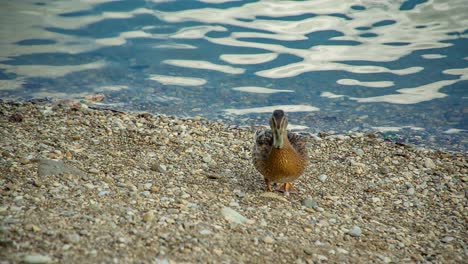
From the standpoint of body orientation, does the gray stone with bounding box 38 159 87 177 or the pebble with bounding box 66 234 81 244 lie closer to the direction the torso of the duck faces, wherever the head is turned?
the pebble

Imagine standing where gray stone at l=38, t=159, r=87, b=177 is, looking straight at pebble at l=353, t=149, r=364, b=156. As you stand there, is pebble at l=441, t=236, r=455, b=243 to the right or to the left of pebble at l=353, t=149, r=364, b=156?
right

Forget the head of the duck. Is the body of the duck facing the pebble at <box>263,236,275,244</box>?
yes

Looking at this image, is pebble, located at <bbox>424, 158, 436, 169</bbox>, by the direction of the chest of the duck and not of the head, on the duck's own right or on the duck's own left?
on the duck's own left

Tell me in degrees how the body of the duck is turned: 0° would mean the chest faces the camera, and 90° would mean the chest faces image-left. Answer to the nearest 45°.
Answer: approximately 0°

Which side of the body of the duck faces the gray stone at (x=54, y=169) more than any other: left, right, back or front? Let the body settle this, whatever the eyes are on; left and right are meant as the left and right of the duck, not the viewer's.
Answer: right

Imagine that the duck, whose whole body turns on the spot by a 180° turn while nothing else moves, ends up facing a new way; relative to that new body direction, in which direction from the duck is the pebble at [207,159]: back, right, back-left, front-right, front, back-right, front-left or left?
front-left

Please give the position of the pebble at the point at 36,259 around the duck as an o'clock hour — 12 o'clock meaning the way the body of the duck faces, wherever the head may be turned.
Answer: The pebble is roughly at 1 o'clock from the duck.
